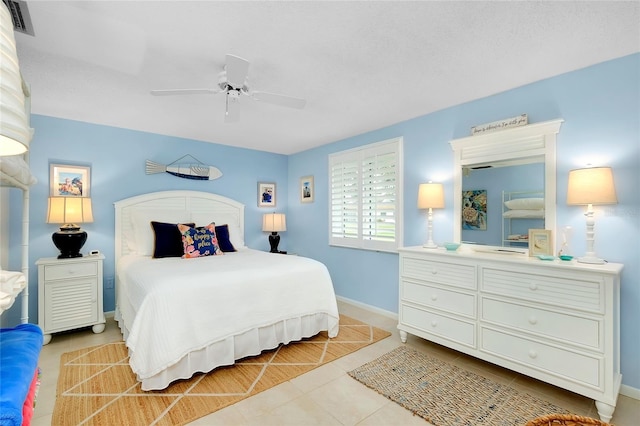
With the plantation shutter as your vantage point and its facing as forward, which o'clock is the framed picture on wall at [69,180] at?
The framed picture on wall is roughly at 1 o'clock from the plantation shutter.

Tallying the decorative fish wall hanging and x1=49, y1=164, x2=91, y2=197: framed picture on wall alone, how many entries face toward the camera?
2

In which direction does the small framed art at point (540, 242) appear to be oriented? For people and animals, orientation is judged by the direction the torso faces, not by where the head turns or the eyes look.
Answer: toward the camera

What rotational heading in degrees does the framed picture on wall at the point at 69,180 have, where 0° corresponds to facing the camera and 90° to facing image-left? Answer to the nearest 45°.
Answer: approximately 0°

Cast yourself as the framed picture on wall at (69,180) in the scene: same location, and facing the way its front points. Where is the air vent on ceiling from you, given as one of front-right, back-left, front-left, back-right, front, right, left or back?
front

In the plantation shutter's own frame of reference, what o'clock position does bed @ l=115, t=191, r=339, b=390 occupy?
The bed is roughly at 12 o'clock from the plantation shutter.

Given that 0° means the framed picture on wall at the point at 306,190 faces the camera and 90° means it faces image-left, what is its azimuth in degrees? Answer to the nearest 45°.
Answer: approximately 45°

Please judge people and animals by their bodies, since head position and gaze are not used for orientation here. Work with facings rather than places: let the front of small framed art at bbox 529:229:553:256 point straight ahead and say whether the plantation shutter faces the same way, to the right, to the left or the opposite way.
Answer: the same way

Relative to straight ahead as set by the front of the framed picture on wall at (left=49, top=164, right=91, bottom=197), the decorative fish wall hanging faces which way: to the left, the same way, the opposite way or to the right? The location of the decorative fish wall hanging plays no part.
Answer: the same way

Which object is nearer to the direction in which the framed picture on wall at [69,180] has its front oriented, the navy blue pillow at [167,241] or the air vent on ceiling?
the air vent on ceiling

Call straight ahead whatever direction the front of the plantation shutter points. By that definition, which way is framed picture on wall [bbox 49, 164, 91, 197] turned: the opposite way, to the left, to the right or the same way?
to the left

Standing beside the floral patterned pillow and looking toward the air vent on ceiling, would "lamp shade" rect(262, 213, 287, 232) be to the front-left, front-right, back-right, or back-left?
back-left

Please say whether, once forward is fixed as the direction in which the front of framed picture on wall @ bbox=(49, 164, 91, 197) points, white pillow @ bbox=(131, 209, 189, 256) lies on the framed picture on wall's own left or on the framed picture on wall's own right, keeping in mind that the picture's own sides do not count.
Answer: on the framed picture on wall's own left

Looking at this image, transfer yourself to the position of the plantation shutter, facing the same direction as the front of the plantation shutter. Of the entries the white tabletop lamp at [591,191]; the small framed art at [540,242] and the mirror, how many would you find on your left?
3
